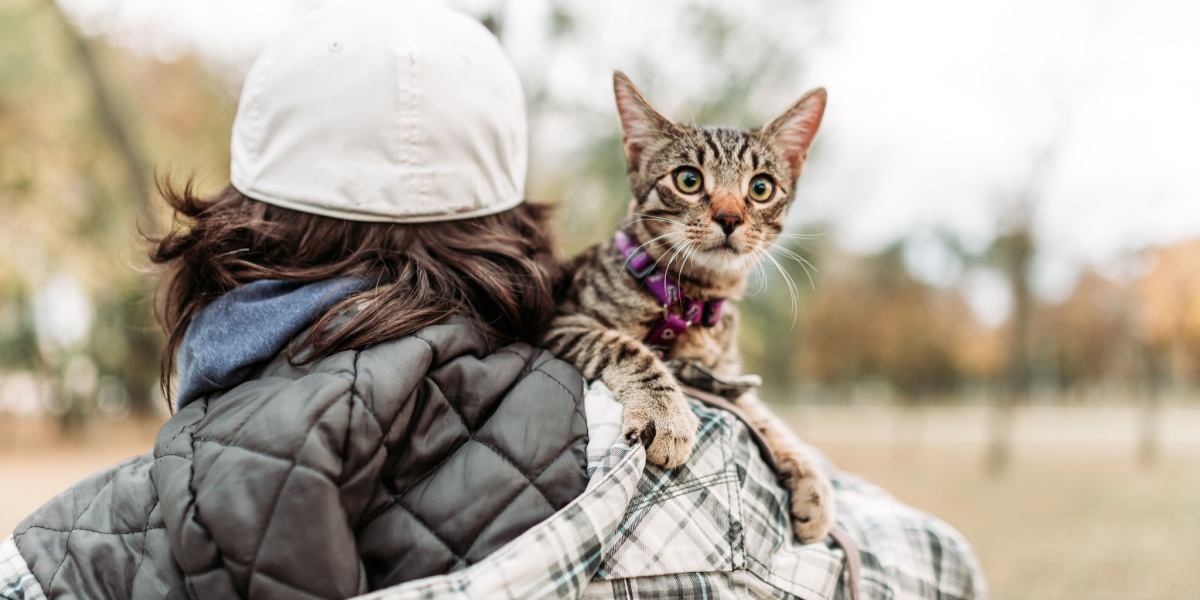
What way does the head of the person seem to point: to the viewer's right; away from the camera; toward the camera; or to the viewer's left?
away from the camera

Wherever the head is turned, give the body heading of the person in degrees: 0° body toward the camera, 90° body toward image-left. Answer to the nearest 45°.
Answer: approximately 180°
